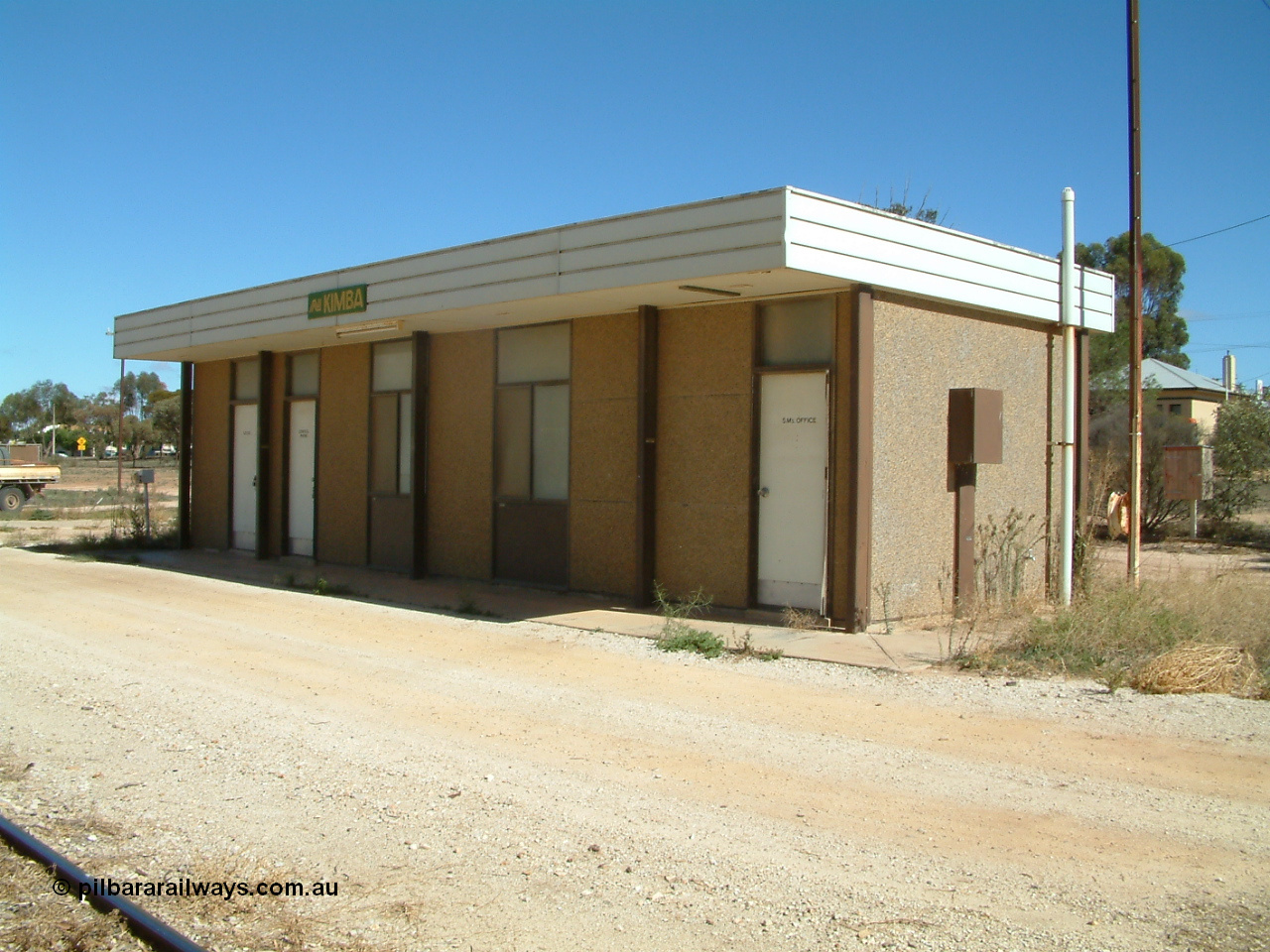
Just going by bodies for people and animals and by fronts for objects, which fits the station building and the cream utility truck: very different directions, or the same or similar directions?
same or similar directions

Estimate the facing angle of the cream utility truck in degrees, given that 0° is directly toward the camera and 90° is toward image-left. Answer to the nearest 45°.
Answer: approximately 90°

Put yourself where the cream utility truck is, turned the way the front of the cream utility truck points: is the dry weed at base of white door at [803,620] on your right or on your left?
on your left

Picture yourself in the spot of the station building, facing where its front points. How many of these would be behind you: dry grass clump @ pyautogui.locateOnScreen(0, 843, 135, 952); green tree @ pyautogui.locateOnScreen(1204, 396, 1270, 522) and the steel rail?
1

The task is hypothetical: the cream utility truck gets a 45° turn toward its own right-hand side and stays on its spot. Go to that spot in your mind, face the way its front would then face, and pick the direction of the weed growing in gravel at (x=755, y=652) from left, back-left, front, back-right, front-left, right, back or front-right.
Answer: back-left

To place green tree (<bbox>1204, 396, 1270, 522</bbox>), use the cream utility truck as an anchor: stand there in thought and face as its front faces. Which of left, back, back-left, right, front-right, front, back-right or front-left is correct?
back-left

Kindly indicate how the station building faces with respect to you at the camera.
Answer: facing the viewer and to the left of the viewer

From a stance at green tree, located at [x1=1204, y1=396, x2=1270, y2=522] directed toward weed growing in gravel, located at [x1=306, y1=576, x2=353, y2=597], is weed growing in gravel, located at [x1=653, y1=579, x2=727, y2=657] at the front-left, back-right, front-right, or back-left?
front-left

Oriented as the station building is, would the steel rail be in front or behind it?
in front

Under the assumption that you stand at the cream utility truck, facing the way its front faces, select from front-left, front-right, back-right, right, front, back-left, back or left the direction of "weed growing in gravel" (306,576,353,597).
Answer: left

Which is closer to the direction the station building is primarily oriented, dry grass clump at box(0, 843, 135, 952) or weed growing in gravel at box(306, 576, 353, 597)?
the dry grass clump

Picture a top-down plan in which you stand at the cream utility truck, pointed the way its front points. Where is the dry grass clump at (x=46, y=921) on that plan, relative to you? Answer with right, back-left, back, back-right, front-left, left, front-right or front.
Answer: left

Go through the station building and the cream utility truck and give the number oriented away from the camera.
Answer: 0

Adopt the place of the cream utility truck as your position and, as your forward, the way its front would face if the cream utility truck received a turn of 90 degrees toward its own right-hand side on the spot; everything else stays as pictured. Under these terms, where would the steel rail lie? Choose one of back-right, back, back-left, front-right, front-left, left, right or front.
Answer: back
